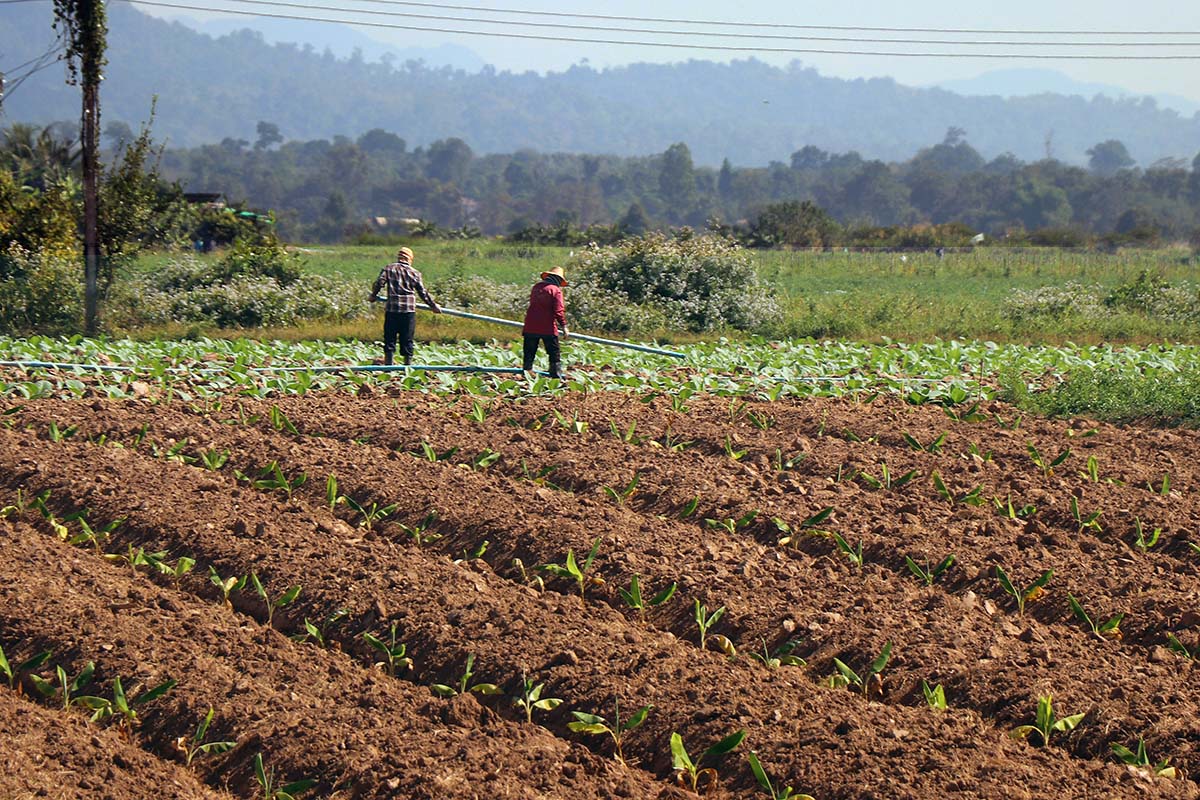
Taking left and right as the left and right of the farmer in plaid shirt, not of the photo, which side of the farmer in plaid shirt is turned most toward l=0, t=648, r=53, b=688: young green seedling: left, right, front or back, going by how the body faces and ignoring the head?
back

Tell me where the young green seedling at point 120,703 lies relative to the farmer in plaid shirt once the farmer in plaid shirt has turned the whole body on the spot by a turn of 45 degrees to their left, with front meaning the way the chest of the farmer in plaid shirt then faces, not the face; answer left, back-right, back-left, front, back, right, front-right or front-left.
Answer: back-left

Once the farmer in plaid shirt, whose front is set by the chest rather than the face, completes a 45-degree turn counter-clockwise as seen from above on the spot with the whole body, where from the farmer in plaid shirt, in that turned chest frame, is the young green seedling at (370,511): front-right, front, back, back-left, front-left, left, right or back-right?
back-left

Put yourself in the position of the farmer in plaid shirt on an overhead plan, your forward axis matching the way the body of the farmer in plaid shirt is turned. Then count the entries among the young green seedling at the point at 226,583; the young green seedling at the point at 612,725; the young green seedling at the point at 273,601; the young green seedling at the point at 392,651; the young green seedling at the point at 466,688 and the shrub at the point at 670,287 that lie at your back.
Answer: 5

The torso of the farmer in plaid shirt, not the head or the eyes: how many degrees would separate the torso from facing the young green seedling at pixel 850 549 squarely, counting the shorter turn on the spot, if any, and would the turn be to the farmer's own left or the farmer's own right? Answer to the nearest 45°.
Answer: approximately 180°

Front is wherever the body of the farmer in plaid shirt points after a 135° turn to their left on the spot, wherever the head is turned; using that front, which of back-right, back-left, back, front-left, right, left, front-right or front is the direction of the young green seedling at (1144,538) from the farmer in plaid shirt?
left

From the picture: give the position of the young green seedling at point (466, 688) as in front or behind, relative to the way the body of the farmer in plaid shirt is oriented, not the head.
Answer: behind

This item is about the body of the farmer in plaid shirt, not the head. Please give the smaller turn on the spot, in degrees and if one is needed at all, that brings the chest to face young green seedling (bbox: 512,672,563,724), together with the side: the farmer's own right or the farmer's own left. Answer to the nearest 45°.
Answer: approximately 180°

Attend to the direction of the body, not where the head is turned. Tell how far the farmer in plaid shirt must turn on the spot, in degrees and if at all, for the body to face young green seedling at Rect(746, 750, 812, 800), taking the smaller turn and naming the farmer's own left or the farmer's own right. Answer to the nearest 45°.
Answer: approximately 180°

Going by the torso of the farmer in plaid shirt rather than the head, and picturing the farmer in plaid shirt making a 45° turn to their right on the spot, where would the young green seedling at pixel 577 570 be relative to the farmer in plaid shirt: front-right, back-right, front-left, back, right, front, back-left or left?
back-right

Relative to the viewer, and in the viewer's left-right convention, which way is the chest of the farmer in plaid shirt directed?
facing away from the viewer

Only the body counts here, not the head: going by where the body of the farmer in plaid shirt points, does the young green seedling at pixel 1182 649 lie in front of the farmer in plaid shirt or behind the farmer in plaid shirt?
behind

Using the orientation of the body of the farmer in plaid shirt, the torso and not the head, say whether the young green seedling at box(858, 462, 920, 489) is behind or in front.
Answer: behind

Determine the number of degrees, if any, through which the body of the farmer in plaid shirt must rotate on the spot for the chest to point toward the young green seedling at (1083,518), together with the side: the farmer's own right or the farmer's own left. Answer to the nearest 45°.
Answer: approximately 135° to the farmer's own right

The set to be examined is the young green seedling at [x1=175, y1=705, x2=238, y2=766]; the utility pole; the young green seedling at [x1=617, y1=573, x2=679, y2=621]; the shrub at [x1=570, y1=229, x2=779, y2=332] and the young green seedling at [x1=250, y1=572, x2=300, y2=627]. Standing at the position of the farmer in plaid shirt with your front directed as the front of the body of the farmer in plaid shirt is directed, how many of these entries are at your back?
3

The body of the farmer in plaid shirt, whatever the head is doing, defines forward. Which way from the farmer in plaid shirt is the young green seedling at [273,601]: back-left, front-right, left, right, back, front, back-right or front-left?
back
